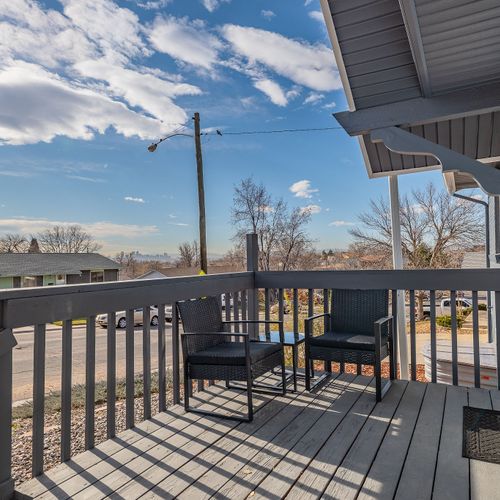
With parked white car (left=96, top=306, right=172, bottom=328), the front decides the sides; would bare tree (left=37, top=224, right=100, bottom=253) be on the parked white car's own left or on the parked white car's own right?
on the parked white car's own right

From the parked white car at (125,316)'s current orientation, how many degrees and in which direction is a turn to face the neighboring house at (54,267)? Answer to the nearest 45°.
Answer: approximately 90° to its right

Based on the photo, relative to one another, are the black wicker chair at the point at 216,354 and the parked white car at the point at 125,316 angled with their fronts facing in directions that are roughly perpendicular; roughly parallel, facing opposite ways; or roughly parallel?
roughly perpendicular

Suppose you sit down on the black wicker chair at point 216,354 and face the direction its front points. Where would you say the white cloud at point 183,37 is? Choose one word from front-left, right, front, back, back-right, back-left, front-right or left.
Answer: back-left

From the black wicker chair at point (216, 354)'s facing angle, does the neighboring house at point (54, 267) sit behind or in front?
behind

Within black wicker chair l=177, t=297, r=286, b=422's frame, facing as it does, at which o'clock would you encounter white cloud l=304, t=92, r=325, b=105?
The white cloud is roughly at 8 o'clock from the black wicker chair.

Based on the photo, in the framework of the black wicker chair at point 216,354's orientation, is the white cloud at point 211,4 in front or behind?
behind

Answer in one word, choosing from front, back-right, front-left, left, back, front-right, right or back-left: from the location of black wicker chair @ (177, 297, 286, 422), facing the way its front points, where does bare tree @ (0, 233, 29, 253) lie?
back

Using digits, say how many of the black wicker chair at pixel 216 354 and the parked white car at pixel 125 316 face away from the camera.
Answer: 0

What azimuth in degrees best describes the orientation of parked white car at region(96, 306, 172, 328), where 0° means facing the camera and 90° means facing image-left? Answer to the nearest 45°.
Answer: approximately 45°
